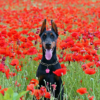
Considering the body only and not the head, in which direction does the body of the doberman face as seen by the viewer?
toward the camera
